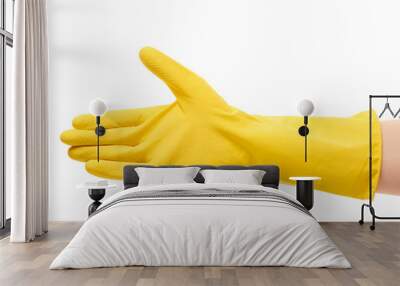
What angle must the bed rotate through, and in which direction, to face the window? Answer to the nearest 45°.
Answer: approximately 135° to its right

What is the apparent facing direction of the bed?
toward the camera
